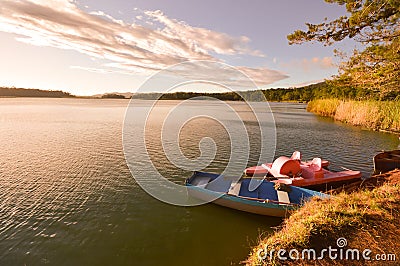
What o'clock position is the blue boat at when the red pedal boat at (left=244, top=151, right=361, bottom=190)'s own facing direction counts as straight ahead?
The blue boat is roughly at 10 o'clock from the red pedal boat.

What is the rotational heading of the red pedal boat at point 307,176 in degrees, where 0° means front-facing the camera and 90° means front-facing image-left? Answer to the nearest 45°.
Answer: approximately 90°
